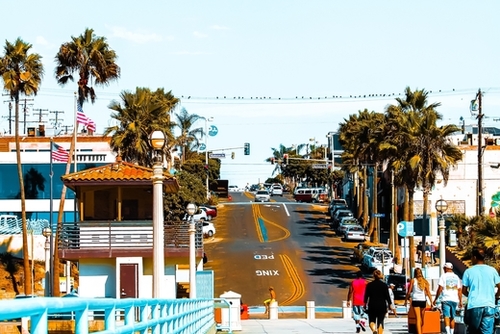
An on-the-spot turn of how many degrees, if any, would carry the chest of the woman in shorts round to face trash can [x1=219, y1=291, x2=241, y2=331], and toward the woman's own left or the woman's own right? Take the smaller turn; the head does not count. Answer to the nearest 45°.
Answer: approximately 45° to the woman's own left

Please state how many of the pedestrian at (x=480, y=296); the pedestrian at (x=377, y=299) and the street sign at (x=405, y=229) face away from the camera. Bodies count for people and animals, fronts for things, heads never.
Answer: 2

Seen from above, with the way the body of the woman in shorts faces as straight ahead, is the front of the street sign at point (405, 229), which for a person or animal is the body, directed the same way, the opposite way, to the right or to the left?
the opposite way

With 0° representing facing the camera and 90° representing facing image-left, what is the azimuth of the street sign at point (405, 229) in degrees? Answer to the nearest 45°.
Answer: approximately 0°

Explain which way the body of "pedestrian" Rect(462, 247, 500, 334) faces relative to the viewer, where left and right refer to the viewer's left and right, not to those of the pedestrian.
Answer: facing away from the viewer

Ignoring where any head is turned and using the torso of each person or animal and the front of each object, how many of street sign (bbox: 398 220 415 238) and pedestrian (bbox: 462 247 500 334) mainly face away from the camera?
1

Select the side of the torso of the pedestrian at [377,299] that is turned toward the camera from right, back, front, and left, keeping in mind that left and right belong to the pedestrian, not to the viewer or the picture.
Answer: back

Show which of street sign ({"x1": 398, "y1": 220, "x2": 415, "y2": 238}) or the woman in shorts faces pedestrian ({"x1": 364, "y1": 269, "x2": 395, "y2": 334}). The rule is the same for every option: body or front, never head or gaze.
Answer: the street sign

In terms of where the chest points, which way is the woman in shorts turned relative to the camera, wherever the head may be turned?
away from the camera

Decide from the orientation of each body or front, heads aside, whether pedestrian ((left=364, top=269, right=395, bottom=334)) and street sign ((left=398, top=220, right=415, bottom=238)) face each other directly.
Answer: yes
